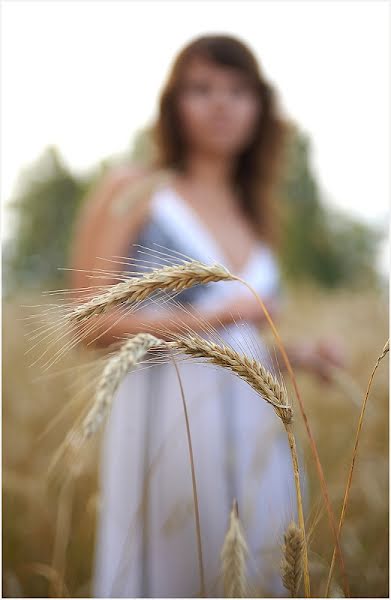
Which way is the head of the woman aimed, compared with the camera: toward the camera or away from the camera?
toward the camera

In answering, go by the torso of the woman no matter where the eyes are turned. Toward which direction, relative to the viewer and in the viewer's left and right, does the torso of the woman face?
facing the viewer and to the right of the viewer

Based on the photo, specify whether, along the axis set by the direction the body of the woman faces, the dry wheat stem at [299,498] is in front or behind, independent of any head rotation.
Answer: in front
